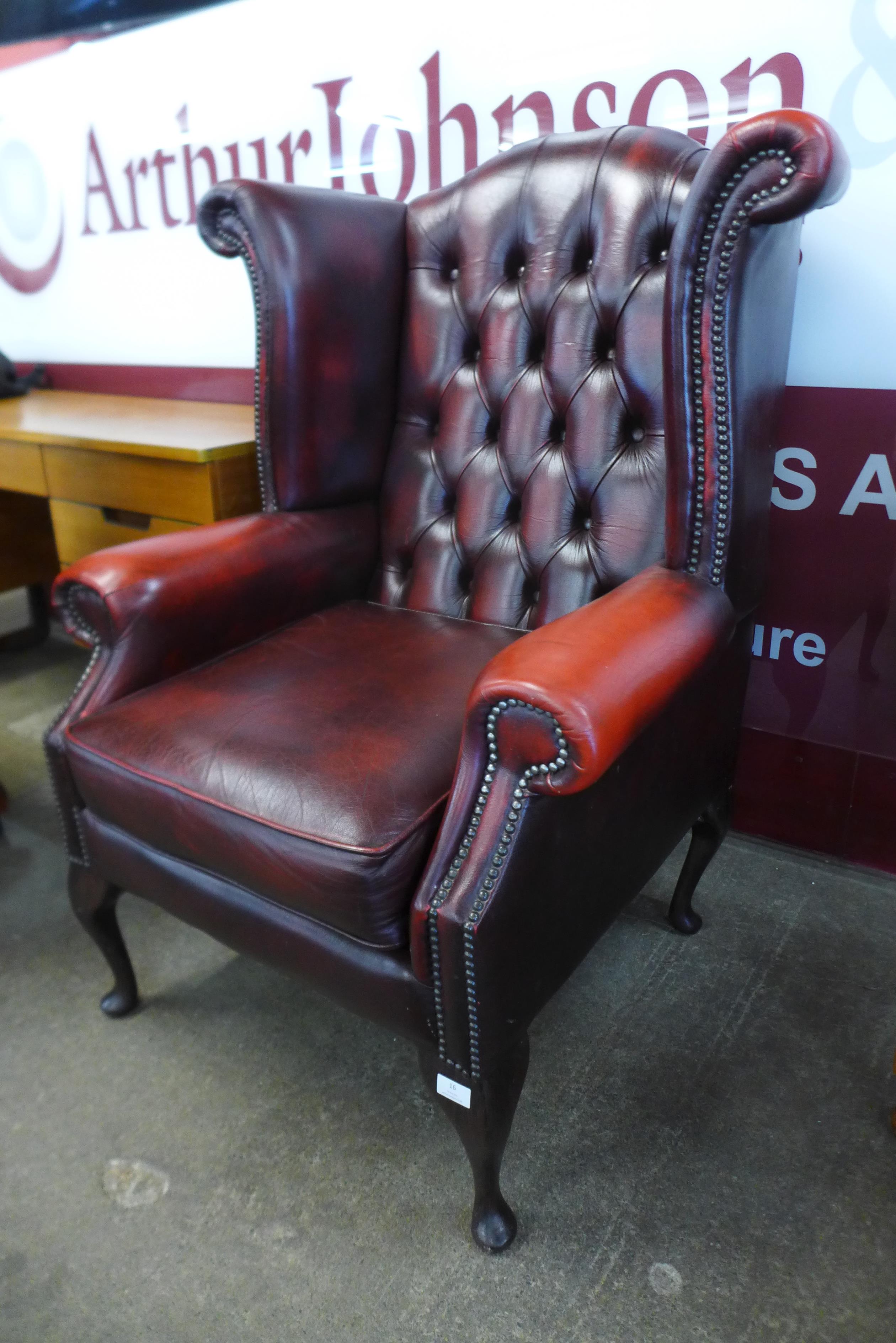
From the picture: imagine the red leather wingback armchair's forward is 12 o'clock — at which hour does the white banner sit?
The white banner is roughly at 4 o'clock from the red leather wingback armchair.

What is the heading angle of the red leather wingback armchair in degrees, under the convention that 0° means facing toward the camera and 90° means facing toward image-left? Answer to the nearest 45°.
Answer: approximately 45°

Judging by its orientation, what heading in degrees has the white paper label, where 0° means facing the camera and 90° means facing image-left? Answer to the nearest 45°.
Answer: approximately 45°

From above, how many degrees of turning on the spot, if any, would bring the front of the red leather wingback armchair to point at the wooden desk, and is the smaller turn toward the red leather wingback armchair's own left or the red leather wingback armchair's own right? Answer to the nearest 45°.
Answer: approximately 90° to the red leather wingback armchair's own right

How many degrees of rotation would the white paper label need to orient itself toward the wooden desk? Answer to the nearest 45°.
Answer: approximately 90° to its right
